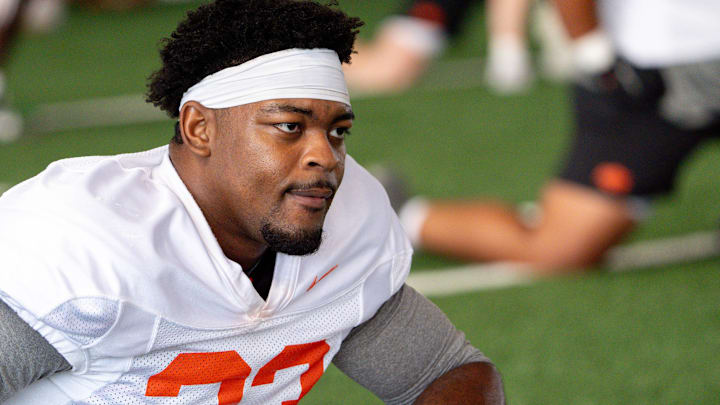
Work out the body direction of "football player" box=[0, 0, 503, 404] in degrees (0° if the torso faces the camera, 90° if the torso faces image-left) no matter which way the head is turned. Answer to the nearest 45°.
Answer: approximately 315°

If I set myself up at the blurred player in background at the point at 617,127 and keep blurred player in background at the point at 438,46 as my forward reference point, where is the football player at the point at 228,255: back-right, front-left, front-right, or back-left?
back-left

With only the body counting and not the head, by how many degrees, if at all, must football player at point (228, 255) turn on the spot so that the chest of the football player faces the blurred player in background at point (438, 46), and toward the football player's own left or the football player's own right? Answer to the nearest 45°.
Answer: approximately 135° to the football player's own left

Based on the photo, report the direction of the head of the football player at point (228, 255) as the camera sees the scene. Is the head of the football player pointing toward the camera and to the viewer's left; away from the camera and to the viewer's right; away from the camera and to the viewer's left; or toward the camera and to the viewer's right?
toward the camera and to the viewer's right

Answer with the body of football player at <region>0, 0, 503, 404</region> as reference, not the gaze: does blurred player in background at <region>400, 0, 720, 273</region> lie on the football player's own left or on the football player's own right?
on the football player's own left
